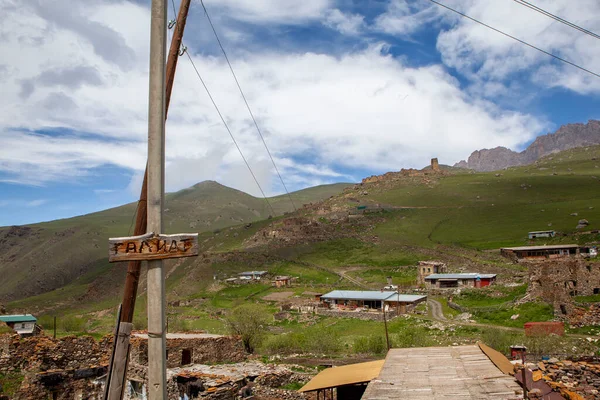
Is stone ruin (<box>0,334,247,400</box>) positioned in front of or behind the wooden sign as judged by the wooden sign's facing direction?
behind

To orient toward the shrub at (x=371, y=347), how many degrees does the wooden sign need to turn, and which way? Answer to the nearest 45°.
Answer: approximately 135° to its left

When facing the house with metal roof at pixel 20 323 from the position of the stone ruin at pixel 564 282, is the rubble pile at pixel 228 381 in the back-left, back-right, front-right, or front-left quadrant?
front-left

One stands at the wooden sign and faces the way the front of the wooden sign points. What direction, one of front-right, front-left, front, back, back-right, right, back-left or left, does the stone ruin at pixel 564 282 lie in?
back-left

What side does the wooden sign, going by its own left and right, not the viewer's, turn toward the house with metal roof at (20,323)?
back

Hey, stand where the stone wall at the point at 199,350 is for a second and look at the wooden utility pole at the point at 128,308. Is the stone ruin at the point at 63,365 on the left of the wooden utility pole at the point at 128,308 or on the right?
right

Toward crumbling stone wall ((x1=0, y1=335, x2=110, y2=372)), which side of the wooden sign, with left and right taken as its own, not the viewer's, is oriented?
back

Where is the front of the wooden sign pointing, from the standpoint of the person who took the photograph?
facing the viewer

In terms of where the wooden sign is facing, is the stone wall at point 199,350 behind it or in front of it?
behind
